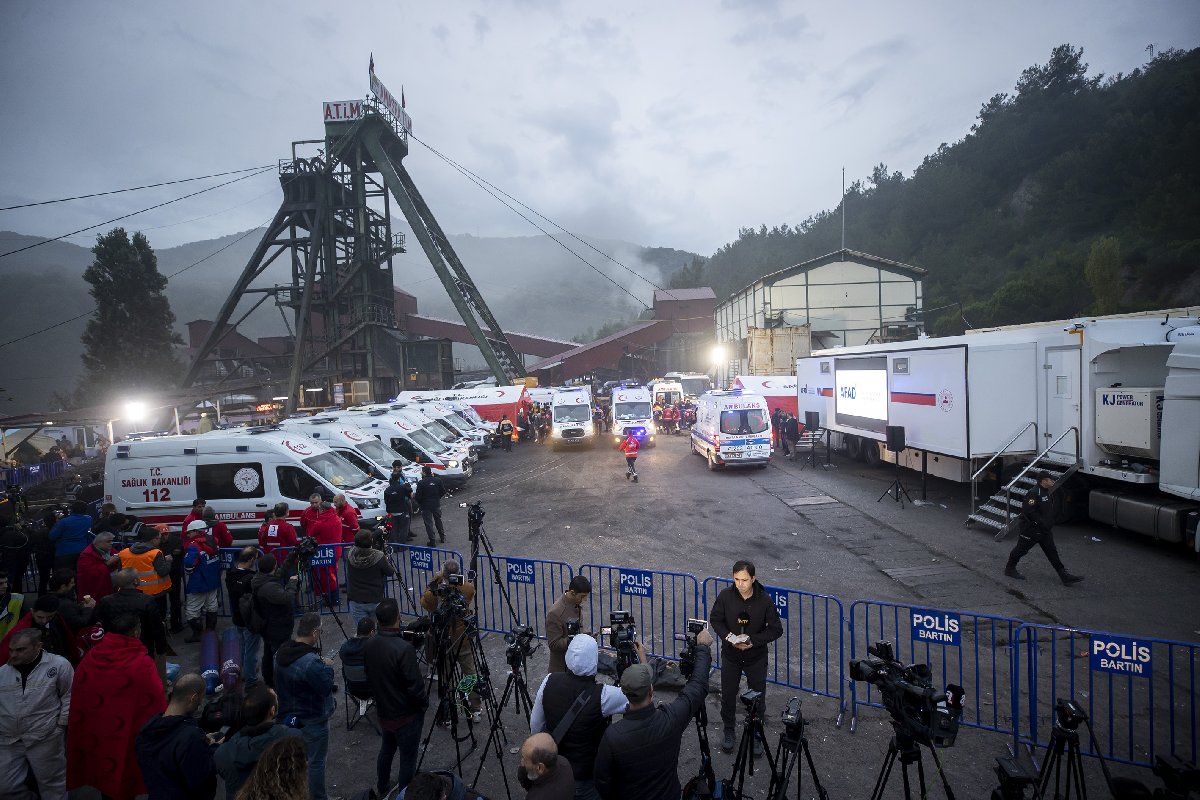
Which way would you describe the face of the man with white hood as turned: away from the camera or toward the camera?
away from the camera

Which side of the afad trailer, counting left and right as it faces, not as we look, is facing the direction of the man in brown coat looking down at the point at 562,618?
right

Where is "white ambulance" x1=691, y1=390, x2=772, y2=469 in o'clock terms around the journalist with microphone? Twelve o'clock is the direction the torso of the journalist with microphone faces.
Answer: The white ambulance is roughly at 6 o'clock from the journalist with microphone.

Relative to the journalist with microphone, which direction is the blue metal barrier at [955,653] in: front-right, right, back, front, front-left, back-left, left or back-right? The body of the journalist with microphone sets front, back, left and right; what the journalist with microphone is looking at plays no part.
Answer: back-left

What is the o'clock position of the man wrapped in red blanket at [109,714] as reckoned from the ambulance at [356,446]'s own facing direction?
The man wrapped in red blanket is roughly at 2 o'clock from the ambulance.

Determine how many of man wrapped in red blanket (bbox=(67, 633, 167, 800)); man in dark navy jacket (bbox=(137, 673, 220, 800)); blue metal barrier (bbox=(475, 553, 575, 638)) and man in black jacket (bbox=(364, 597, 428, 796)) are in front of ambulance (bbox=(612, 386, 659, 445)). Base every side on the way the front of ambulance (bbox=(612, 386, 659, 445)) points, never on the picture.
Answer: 4

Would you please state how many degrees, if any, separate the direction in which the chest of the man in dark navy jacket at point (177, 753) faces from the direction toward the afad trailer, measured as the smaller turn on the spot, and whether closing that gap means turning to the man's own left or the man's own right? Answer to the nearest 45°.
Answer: approximately 45° to the man's own right

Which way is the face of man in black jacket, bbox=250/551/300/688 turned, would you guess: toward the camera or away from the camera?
away from the camera

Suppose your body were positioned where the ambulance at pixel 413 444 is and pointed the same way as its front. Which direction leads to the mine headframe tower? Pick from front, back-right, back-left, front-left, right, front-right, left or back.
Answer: back-left

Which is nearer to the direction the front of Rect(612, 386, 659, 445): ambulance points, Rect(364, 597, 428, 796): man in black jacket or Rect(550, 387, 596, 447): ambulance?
the man in black jacket
